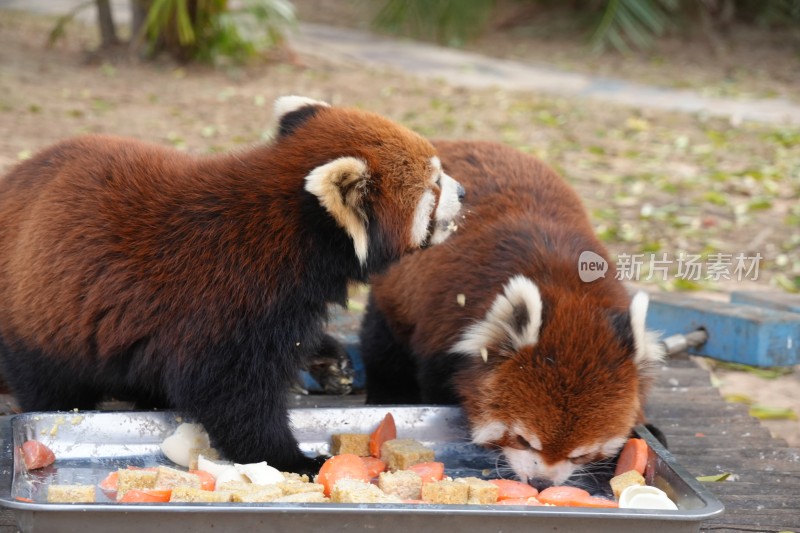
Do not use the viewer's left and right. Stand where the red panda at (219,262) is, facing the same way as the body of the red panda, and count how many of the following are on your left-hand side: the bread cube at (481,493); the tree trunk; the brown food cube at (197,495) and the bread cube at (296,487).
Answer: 1

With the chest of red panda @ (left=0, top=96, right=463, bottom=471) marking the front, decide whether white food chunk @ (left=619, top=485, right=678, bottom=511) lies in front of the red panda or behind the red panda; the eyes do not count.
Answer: in front

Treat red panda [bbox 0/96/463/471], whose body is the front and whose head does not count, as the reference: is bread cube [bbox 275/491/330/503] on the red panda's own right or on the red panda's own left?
on the red panda's own right

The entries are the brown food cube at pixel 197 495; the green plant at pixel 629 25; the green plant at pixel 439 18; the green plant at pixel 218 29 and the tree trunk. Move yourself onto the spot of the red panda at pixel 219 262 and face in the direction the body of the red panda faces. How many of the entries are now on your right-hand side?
1

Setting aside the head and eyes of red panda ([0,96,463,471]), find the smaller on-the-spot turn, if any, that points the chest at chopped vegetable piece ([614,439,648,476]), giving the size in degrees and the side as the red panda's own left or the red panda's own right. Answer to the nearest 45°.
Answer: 0° — it already faces it

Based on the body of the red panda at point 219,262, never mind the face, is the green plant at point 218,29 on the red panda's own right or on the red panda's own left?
on the red panda's own left

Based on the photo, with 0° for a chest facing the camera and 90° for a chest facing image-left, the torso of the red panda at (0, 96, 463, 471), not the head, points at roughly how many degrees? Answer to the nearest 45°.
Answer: approximately 270°

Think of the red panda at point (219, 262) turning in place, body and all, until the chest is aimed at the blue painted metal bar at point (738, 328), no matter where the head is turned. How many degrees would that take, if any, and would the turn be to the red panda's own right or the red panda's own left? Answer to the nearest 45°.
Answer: approximately 45° to the red panda's own left

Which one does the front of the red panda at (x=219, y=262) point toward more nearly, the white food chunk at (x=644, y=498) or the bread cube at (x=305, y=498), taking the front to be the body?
the white food chunk

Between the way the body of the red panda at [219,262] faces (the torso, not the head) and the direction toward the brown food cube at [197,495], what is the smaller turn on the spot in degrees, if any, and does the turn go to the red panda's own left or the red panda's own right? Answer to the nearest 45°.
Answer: approximately 90° to the red panda's own right

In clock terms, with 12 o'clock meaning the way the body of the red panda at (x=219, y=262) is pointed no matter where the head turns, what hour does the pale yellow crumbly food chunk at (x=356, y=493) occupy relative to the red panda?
The pale yellow crumbly food chunk is roughly at 2 o'clock from the red panda.
